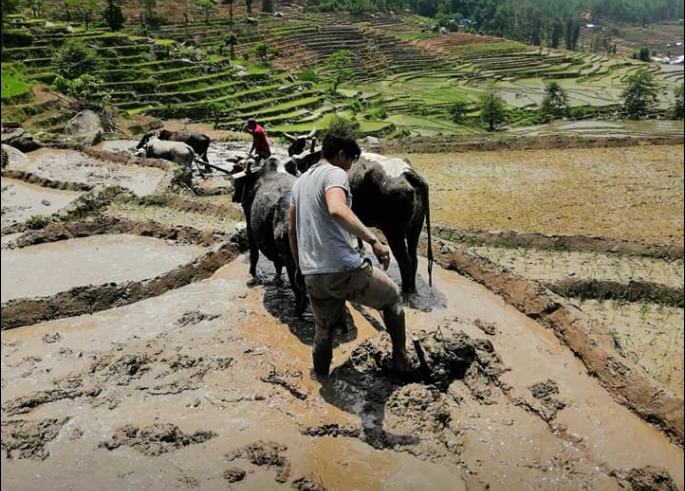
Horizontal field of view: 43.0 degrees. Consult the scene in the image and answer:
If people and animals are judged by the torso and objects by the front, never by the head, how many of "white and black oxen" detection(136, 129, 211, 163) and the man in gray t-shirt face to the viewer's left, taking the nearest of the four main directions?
1

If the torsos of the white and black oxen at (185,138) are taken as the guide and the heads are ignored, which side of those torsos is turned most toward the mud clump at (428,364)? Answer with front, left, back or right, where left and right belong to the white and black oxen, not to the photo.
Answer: left

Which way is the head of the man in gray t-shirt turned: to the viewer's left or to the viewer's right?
to the viewer's right

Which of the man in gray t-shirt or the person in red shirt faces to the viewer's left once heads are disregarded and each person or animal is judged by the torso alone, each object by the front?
the person in red shirt

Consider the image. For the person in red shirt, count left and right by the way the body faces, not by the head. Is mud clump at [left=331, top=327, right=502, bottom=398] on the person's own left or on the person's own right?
on the person's own left

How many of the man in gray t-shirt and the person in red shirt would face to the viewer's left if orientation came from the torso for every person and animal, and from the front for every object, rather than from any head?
1

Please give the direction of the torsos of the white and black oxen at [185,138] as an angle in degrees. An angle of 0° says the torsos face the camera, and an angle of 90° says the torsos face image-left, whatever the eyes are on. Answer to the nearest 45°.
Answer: approximately 90°

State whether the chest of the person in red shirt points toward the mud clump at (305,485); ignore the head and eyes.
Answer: no

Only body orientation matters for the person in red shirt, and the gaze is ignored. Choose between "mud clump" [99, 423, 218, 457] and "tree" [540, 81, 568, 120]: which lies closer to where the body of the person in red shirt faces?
the mud clump

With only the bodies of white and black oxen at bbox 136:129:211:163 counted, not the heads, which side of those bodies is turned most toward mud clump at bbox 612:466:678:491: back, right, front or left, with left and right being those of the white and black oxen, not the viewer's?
left

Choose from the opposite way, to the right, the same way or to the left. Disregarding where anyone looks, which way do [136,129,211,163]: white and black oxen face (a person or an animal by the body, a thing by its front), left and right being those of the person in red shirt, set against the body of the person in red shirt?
the same way

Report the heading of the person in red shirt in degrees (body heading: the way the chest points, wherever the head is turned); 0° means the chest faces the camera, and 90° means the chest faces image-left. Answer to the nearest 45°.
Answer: approximately 90°

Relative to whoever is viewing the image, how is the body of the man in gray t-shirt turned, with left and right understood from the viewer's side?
facing away from the viewer and to the right of the viewer

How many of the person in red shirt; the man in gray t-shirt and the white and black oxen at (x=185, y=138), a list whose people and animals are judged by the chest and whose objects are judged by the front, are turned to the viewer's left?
2
